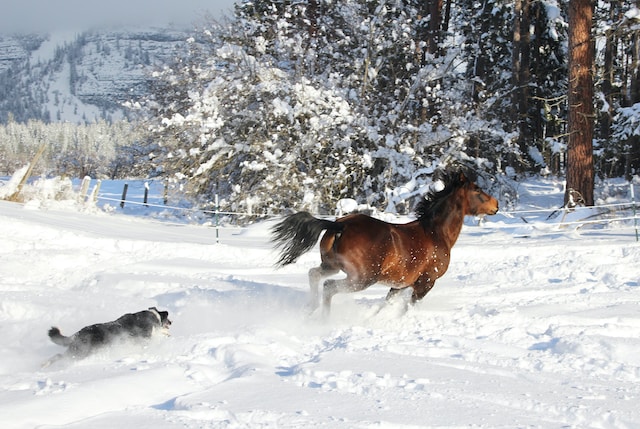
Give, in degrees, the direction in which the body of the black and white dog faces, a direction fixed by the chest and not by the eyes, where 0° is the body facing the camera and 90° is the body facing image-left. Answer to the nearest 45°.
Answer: approximately 270°

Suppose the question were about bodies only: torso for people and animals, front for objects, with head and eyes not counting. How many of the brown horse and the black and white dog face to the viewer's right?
2

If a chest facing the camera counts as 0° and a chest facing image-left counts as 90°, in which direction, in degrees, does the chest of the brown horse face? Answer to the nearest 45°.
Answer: approximately 270°

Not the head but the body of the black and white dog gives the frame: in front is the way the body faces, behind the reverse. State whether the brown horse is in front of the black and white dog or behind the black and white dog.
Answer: in front

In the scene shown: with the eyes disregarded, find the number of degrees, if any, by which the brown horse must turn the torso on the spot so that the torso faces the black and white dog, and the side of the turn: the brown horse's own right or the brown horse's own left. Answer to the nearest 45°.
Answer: approximately 135° to the brown horse's own right
